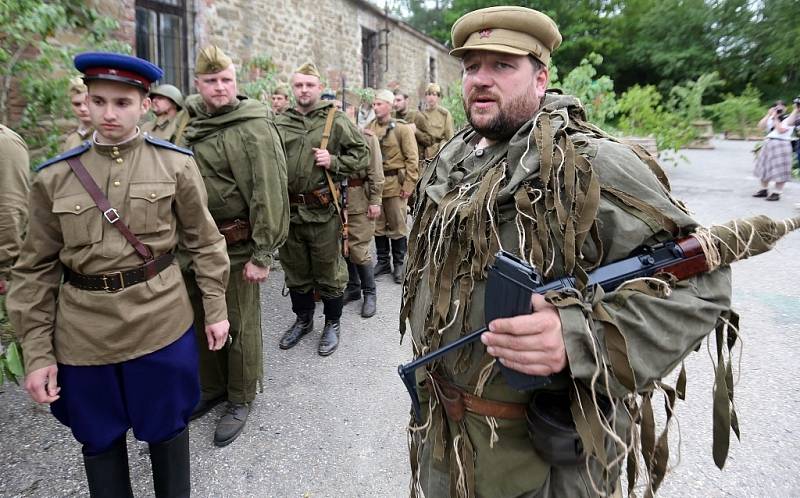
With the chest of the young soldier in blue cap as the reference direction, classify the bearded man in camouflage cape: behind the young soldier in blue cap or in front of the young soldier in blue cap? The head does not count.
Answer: in front

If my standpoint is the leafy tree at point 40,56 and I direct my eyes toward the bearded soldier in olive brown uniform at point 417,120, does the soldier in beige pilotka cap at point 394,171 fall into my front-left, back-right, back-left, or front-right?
front-right

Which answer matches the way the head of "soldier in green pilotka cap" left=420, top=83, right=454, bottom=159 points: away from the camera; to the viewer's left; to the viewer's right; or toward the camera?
toward the camera

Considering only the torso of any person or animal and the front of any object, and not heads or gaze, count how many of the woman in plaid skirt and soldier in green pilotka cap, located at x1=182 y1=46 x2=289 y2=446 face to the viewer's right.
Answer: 0

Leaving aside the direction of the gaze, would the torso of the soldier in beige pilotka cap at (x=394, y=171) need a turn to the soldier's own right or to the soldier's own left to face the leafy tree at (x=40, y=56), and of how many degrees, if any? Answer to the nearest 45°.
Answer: approximately 45° to the soldier's own right

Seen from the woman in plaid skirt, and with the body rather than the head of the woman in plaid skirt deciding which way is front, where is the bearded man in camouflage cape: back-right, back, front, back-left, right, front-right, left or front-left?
front-left

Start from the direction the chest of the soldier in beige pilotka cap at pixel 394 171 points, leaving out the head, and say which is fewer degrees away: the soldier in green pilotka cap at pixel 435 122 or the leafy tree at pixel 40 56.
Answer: the leafy tree

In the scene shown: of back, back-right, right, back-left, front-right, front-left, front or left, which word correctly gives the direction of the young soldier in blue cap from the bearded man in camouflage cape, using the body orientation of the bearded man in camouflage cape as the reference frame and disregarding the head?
front-right

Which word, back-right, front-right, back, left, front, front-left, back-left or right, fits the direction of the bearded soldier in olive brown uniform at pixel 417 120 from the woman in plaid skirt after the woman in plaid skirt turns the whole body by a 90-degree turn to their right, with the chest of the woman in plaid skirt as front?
left

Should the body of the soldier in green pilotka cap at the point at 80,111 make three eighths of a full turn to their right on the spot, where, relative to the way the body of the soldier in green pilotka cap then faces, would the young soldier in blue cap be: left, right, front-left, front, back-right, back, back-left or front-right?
left

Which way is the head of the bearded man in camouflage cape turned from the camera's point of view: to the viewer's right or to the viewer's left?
to the viewer's left

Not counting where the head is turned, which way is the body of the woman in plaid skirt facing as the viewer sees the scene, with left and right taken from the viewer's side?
facing the viewer and to the left of the viewer

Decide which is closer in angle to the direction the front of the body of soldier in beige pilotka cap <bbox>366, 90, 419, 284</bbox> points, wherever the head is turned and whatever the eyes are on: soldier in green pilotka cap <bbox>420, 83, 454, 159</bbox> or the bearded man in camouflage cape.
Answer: the bearded man in camouflage cape

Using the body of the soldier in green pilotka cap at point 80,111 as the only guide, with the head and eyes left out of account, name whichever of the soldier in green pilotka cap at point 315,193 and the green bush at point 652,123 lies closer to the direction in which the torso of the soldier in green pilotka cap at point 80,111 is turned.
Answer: the soldier in green pilotka cap

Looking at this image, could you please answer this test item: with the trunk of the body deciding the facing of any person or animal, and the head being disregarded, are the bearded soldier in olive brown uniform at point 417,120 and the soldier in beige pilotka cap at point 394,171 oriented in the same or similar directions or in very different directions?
same or similar directions

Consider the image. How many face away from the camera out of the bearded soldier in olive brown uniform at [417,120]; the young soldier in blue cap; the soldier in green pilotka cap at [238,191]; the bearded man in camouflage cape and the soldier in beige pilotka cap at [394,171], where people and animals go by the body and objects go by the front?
0
